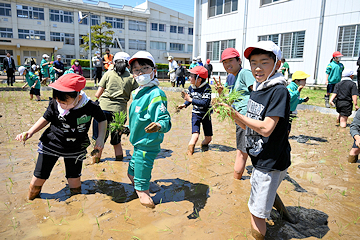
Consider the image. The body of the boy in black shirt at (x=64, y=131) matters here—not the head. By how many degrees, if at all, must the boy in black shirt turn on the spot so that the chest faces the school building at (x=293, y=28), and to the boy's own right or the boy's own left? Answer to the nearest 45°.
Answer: approximately 135° to the boy's own left

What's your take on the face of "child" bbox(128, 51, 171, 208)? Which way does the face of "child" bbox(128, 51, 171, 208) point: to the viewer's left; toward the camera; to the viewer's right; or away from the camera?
toward the camera

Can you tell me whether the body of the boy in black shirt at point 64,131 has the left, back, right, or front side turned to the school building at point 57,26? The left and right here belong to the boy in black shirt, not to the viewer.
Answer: back

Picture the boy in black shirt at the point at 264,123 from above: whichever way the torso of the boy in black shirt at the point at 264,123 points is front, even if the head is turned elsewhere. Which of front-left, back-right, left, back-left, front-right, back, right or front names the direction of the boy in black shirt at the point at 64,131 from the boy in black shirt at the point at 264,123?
front-right

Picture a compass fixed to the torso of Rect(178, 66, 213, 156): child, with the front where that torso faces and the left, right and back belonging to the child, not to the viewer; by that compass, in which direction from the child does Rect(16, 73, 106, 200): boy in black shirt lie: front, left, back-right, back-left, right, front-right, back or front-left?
front

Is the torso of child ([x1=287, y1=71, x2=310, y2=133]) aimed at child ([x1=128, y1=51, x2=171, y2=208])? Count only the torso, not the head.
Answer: no

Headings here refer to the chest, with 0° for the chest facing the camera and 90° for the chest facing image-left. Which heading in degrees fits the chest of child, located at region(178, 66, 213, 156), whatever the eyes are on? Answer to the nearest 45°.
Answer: approximately 45°

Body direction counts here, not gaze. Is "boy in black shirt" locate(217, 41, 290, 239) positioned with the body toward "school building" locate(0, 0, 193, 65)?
no

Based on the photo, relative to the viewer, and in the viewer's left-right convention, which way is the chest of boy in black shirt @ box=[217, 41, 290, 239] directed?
facing the viewer and to the left of the viewer

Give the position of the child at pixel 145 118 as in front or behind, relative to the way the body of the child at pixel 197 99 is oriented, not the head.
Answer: in front

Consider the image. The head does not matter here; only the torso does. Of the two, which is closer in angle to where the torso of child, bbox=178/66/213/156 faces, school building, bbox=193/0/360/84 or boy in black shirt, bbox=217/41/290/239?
the boy in black shirt

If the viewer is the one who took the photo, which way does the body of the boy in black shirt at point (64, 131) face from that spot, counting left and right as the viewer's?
facing the viewer
